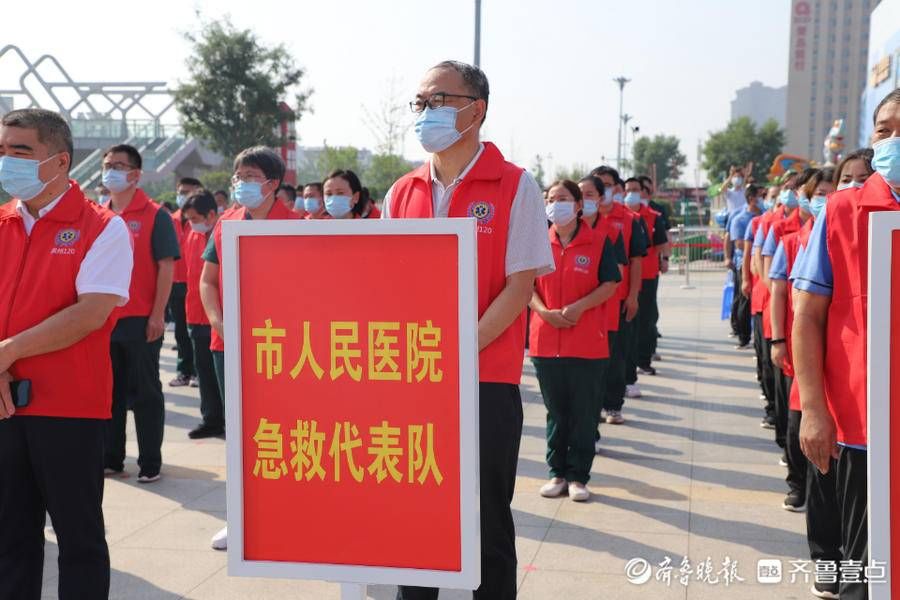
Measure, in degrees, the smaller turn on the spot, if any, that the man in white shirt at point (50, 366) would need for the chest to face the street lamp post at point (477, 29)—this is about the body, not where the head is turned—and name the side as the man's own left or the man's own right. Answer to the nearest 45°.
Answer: approximately 180°

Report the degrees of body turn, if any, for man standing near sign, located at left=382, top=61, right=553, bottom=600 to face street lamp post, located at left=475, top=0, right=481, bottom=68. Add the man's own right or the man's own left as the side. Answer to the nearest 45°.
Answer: approximately 135° to the man's own right

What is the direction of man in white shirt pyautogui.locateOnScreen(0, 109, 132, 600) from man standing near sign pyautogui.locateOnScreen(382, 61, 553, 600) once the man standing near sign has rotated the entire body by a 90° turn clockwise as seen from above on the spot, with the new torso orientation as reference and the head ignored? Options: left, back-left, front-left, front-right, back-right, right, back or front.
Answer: front-left

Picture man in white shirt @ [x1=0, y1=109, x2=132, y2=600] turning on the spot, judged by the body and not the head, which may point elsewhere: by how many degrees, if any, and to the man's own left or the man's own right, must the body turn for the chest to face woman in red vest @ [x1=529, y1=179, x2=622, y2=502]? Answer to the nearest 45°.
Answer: approximately 180°

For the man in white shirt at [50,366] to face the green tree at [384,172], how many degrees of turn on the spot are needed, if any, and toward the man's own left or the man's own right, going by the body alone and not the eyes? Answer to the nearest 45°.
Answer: approximately 135° to the man's own right

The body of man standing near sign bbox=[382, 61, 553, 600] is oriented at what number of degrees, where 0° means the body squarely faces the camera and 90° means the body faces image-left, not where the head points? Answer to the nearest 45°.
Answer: approximately 45°

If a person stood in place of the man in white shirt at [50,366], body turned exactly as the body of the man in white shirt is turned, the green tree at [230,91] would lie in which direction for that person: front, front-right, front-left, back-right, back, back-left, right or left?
back-right

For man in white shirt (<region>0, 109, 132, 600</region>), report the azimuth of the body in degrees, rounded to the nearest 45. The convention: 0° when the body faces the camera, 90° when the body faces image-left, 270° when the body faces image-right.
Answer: approximately 45°

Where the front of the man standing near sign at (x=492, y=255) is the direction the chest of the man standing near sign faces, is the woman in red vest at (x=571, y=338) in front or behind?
behind
